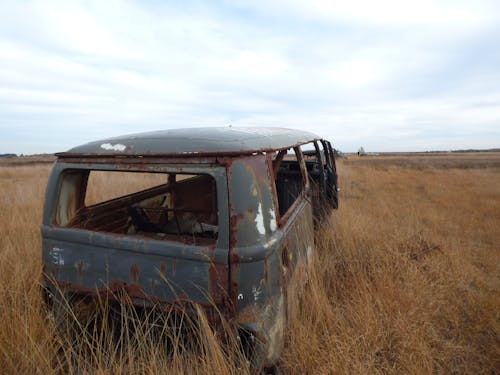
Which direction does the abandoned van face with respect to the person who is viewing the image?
facing away from the viewer and to the right of the viewer
